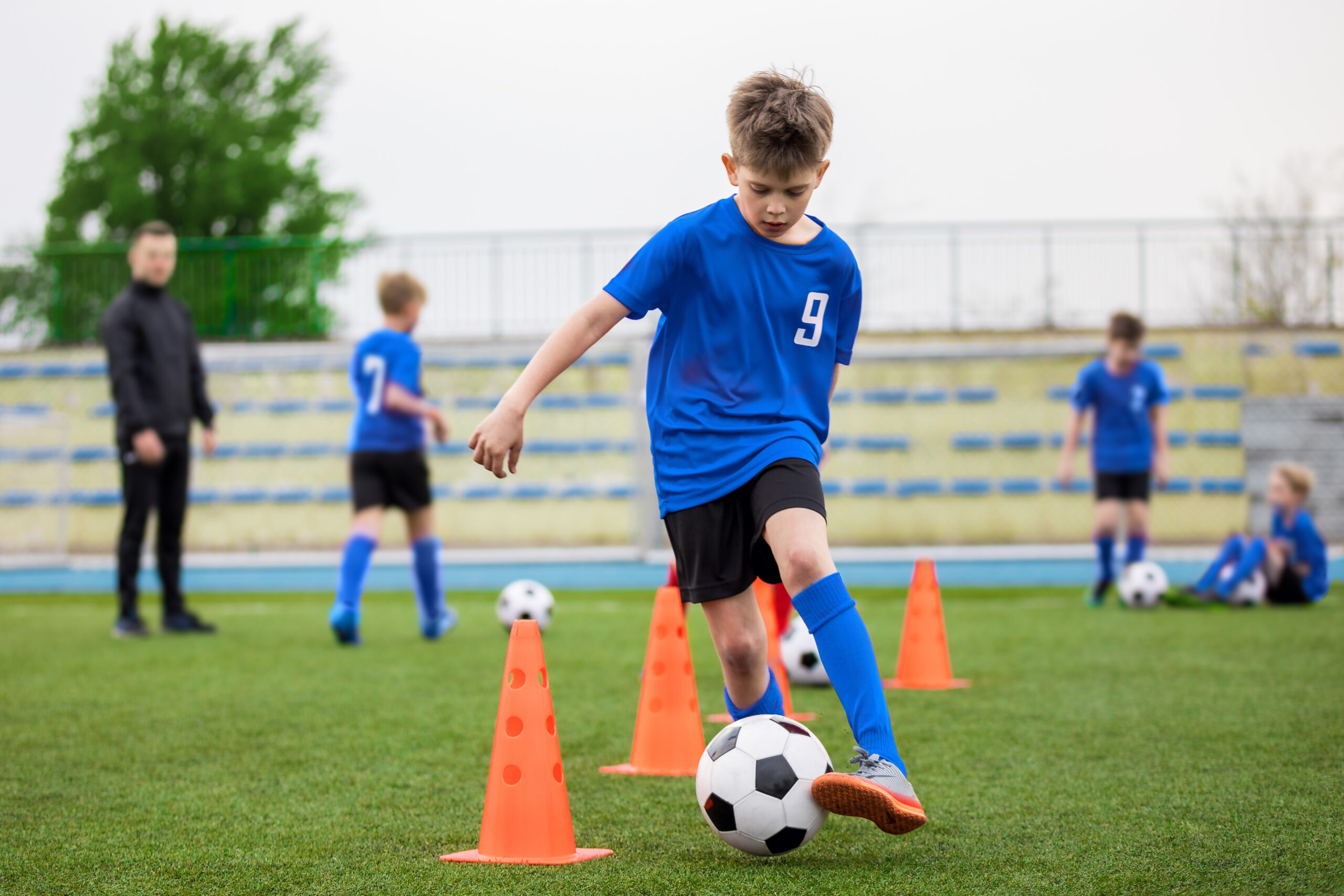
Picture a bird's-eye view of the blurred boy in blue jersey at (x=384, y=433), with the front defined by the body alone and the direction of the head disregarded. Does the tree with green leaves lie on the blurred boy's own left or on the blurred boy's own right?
on the blurred boy's own left

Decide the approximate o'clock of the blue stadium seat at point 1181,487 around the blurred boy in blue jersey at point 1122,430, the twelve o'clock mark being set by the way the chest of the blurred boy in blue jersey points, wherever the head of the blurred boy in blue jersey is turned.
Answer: The blue stadium seat is roughly at 6 o'clock from the blurred boy in blue jersey.

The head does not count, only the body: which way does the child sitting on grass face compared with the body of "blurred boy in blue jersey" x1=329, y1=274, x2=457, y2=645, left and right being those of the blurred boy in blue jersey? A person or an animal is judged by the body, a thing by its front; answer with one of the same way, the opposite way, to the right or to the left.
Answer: to the left

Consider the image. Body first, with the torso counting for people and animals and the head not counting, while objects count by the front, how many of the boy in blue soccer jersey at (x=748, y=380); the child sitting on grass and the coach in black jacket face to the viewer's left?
1

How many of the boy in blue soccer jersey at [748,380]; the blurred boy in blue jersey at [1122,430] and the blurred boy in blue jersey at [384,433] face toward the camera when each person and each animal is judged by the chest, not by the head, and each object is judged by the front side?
2

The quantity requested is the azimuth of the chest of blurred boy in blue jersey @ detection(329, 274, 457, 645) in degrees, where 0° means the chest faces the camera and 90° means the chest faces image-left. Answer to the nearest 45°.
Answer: approximately 225°

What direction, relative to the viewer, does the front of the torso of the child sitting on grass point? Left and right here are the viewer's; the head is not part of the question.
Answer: facing to the left of the viewer

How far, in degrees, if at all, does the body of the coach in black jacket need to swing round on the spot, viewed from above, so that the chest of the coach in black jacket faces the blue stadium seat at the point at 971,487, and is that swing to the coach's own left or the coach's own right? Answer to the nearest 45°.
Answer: approximately 90° to the coach's own left
